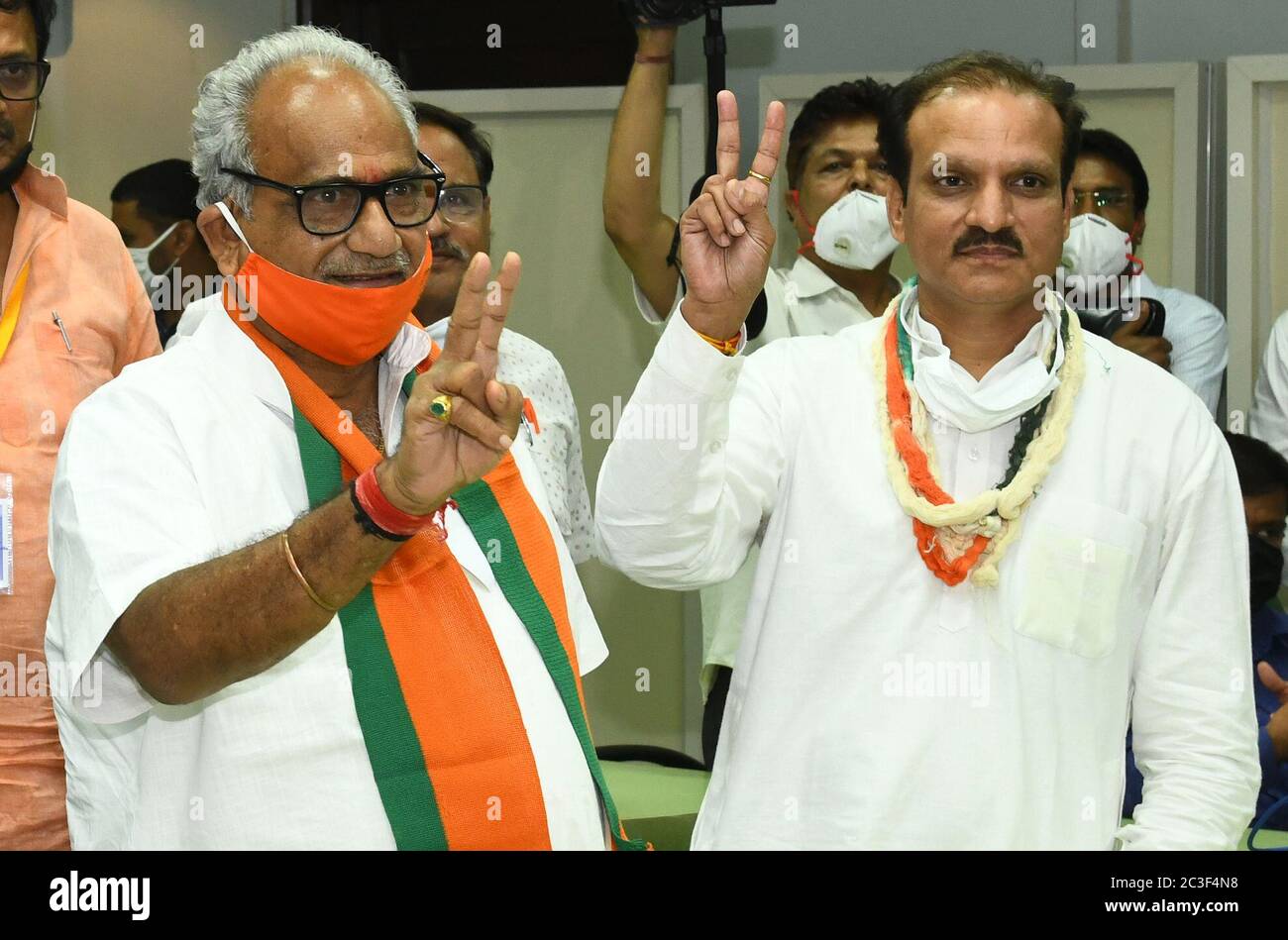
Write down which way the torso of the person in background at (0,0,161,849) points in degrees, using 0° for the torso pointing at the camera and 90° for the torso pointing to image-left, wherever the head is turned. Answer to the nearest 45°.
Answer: approximately 0°

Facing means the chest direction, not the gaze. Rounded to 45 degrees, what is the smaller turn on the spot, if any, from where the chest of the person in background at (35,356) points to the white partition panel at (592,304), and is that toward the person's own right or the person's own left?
approximately 135° to the person's own left

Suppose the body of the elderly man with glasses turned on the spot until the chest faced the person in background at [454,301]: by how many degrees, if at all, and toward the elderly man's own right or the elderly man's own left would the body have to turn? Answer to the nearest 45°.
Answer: approximately 135° to the elderly man's own left

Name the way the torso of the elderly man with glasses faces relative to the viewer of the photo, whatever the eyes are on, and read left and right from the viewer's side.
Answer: facing the viewer and to the right of the viewer

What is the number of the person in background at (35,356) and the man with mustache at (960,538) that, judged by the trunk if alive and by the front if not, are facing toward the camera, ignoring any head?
2

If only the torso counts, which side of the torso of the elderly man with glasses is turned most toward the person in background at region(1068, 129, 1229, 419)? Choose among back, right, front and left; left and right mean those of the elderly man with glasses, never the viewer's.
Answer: left

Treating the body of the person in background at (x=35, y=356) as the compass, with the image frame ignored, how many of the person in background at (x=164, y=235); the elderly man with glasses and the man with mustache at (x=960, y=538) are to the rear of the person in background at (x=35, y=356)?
1

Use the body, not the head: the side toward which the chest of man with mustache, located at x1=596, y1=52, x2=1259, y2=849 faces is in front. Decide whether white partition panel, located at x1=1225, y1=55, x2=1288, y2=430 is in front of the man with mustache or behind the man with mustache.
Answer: behind
